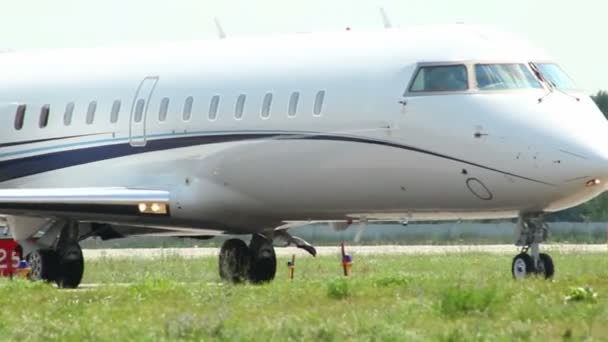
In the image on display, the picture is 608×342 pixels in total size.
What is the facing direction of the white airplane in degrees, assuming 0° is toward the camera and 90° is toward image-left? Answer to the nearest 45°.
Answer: approximately 315°
